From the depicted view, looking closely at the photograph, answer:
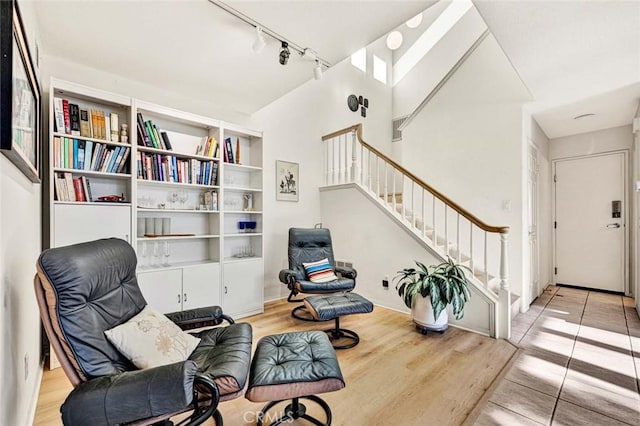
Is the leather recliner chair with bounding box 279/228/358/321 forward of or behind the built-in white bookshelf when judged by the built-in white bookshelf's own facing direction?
forward

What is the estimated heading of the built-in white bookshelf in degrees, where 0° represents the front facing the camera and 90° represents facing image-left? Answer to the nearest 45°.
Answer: approximately 315°

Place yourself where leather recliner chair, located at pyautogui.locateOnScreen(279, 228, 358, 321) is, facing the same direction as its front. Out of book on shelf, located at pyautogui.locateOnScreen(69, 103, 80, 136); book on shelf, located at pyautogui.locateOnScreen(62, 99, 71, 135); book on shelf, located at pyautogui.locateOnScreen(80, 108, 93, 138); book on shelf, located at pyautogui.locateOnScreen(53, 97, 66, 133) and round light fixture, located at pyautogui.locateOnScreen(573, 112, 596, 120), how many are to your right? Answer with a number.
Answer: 4

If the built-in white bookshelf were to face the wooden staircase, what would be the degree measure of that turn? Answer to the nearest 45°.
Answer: approximately 45° to its left

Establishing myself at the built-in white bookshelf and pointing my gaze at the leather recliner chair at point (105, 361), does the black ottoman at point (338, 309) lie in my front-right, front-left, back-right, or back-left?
front-left

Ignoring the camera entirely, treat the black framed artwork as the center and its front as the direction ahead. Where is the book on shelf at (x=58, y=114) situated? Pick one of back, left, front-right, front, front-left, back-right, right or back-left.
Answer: left

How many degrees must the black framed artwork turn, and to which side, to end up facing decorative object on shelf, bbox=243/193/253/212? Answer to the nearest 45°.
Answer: approximately 45° to its left

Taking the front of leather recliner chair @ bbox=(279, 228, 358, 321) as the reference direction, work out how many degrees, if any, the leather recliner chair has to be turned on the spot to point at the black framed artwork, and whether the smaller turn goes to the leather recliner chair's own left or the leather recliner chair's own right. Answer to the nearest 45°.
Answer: approximately 90° to the leather recliner chair's own right

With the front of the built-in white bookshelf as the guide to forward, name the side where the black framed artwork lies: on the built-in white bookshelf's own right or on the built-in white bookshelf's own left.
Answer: on the built-in white bookshelf's own right

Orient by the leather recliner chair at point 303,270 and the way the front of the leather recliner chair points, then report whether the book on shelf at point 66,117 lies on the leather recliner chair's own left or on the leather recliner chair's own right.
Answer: on the leather recliner chair's own right

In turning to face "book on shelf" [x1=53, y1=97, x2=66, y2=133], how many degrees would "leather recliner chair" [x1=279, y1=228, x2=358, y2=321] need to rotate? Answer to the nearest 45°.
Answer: approximately 90° to its right

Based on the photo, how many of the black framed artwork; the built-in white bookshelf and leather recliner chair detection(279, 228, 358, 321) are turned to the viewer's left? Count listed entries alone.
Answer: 0

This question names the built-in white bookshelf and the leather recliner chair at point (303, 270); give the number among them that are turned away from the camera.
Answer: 0

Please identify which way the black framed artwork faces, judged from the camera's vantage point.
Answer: facing to the right of the viewer
